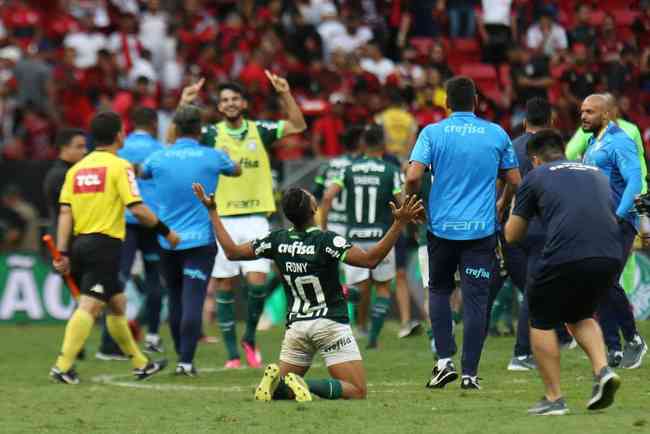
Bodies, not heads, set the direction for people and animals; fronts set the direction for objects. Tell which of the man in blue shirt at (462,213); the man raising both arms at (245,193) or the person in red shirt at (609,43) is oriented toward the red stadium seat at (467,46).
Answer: the man in blue shirt

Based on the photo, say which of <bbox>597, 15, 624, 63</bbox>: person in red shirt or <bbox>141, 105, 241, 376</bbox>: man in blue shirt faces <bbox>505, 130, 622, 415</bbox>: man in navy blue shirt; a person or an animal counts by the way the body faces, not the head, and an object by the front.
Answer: the person in red shirt

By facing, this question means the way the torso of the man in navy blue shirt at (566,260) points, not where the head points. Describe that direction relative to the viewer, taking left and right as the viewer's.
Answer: facing away from the viewer and to the left of the viewer

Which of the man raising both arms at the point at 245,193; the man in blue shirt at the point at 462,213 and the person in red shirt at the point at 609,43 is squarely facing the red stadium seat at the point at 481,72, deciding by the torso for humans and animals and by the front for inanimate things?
the man in blue shirt

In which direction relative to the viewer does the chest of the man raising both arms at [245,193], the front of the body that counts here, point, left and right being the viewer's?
facing the viewer

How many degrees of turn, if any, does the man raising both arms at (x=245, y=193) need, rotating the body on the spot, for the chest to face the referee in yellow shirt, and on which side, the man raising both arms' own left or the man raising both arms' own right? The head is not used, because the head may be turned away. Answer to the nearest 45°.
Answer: approximately 45° to the man raising both arms' own right

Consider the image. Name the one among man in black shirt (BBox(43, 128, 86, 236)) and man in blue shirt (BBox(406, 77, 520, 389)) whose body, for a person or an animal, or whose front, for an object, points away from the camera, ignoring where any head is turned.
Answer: the man in blue shirt

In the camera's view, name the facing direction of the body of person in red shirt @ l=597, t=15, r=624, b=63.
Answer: toward the camera

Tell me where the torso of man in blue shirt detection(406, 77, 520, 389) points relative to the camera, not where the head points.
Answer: away from the camera

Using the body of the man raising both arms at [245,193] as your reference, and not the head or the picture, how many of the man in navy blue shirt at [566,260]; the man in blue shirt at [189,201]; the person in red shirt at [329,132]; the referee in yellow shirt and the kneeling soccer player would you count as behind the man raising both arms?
1

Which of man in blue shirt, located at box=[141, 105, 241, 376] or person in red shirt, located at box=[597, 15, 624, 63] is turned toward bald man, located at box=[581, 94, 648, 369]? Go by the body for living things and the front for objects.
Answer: the person in red shirt
